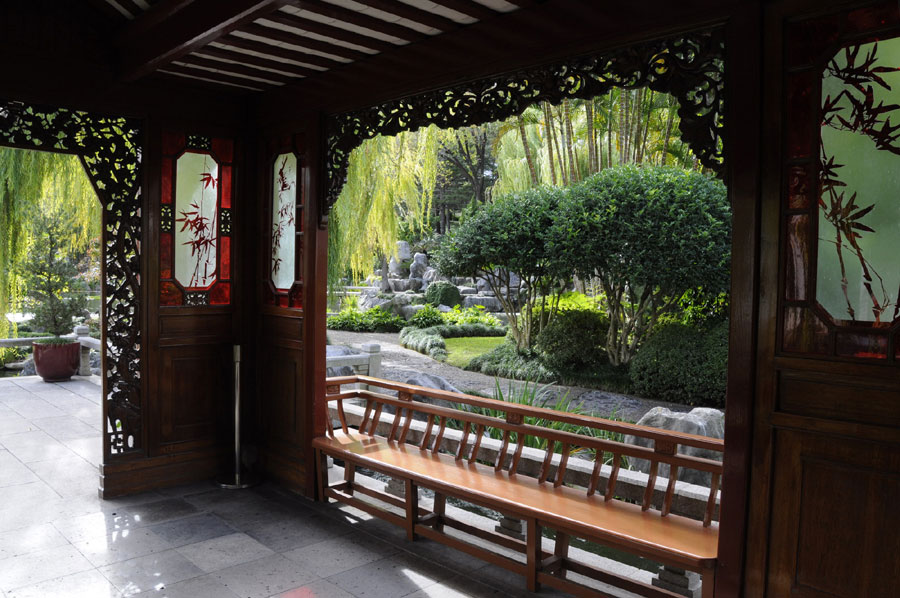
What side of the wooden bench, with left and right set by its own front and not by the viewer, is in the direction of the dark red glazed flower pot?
right

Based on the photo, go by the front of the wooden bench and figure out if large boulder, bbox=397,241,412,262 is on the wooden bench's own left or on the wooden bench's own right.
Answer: on the wooden bench's own right

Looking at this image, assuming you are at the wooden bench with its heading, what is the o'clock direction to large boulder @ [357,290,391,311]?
The large boulder is roughly at 4 o'clock from the wooden bench.

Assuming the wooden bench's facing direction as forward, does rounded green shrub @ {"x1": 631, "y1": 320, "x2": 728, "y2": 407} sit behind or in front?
behind

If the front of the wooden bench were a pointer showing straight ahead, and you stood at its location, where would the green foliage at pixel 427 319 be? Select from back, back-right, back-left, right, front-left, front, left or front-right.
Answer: back-right

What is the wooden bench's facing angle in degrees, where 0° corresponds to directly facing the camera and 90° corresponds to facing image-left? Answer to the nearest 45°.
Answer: approximately 45°

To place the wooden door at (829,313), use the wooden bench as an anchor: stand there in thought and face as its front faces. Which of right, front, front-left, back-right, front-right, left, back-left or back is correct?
left

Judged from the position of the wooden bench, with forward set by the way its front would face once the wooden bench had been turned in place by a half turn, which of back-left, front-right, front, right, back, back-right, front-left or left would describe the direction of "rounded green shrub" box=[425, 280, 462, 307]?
front-left

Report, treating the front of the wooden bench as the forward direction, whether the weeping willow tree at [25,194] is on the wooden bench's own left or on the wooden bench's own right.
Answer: on the wooden bench's own right

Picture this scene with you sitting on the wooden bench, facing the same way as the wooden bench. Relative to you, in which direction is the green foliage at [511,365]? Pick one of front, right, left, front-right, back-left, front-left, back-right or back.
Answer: back-right

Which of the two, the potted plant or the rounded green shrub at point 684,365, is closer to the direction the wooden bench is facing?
the potted plant

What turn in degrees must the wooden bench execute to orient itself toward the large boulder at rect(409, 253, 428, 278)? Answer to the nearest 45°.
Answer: approximately 135° to its right

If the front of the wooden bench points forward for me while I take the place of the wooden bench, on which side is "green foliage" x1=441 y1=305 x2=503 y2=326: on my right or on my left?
on my right

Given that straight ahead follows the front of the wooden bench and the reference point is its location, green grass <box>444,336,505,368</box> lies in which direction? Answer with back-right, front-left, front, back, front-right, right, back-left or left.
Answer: back-right

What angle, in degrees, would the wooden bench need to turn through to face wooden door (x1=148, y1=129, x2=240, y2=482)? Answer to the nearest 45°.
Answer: approximately 90° to its right

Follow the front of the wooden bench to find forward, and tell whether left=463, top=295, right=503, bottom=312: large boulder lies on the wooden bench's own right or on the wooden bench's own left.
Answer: on the wooden bench's own right

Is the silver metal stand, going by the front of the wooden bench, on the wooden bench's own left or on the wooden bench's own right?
on the wooden bench's own right

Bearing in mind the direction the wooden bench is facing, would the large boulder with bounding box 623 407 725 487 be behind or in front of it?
behind

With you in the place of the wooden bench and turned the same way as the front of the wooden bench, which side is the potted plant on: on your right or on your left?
on your right
